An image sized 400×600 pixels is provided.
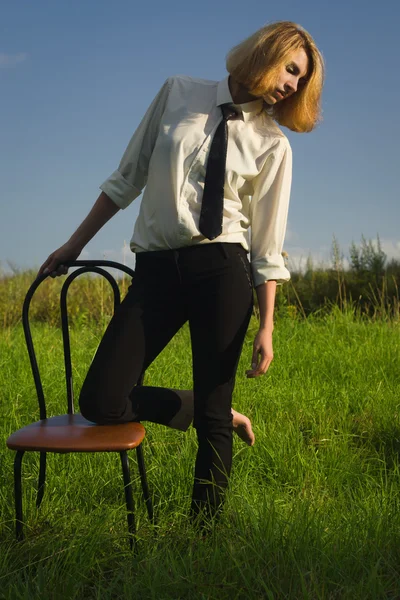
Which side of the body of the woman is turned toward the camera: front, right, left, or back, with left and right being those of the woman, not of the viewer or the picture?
front

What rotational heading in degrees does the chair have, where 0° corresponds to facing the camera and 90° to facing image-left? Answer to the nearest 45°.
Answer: approximately 0°

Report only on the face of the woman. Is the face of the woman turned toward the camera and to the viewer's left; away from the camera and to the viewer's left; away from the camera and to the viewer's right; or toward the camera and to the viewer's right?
toward the camera and to the viewer's right
